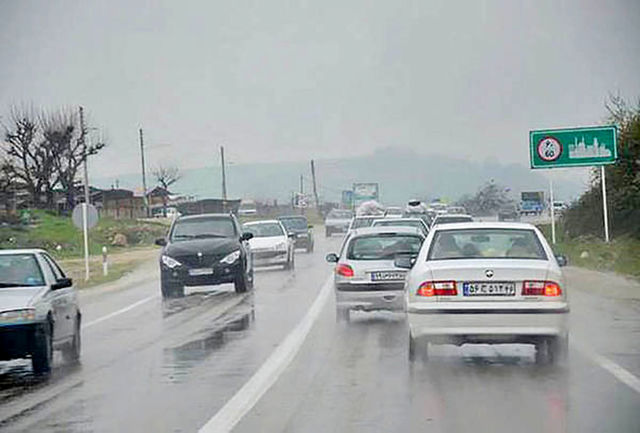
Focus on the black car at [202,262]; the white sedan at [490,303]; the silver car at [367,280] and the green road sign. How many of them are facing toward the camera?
2

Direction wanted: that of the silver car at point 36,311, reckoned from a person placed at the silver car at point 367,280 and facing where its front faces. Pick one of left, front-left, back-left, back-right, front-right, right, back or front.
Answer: back-left

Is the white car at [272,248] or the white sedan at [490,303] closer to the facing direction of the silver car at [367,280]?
the white car

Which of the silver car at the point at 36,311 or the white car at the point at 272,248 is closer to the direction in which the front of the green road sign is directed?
the silver car

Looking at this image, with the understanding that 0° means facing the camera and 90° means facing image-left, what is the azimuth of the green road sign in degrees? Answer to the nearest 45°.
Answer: approximately 0°

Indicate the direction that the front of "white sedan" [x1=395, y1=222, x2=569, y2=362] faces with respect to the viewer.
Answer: facing away from the viewer

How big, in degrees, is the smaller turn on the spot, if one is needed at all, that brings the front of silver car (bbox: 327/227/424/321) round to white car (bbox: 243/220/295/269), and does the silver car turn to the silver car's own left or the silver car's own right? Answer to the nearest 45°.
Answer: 0° — it already faces it

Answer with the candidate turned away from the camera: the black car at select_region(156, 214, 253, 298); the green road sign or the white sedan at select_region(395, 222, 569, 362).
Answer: the white sedan

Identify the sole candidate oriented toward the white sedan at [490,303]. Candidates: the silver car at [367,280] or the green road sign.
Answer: the green road sign

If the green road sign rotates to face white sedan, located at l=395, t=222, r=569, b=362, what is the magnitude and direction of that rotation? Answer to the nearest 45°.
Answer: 0° — it already faces it

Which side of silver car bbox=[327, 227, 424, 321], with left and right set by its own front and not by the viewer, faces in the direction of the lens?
back

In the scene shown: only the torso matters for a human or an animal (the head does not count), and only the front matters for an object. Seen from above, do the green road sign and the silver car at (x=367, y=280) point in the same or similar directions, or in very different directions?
very different directions

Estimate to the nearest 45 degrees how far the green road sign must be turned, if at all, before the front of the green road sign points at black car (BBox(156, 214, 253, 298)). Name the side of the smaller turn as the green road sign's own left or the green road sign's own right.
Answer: approximately 45° to the green road sign's own right

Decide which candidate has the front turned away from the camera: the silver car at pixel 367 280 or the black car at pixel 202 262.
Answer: the silver car
